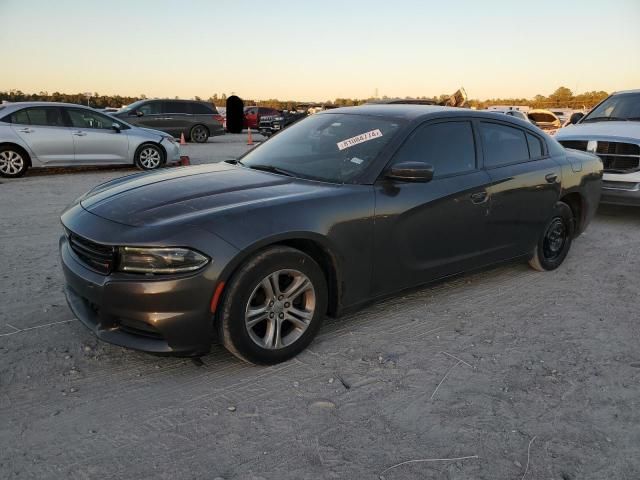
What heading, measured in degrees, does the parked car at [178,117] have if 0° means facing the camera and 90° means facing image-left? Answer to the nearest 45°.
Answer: approximately 90°

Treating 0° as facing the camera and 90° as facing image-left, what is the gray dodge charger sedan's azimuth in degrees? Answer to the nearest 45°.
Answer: approximately 45°

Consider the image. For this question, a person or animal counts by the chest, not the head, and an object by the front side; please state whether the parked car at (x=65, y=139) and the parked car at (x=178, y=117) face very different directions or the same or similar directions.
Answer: very different directions

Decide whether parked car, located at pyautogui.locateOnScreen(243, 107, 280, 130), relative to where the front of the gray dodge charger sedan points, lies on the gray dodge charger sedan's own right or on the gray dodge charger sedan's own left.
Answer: on the gray dodge charger sedan's own right

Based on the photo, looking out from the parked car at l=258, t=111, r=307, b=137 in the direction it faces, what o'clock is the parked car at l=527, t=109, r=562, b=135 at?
the parked car at l=527, t=109, r=562, b=135 is roughly at 8 o'clock from the parked car at l=258, t=111, r=307, b=137.

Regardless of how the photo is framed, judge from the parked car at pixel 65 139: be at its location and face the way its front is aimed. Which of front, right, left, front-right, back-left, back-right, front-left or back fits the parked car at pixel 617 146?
front-right

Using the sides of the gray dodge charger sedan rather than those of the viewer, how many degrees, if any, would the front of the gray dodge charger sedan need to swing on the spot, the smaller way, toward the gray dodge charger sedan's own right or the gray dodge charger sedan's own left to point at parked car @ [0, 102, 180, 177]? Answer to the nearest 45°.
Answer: approximately 90° to the gray dodge charger sedan's own right

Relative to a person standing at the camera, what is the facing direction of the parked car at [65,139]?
facing to the right of the viewer

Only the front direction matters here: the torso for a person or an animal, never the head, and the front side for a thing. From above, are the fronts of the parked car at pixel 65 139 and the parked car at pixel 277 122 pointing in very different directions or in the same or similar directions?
very different directions

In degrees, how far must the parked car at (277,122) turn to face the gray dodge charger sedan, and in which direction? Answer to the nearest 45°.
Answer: approximately 45° to its left

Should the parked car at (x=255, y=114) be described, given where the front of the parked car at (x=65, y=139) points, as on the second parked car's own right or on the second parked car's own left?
on the second parked car's own left

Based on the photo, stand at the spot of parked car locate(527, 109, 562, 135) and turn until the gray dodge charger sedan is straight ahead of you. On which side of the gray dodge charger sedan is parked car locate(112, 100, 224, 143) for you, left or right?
right
